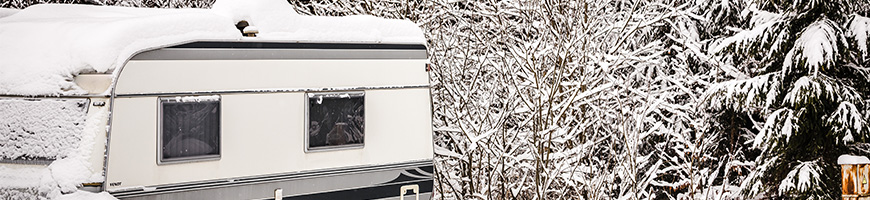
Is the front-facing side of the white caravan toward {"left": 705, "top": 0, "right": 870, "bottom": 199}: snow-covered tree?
no

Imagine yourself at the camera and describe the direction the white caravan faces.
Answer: facing the viewer and to the left of the viewer
